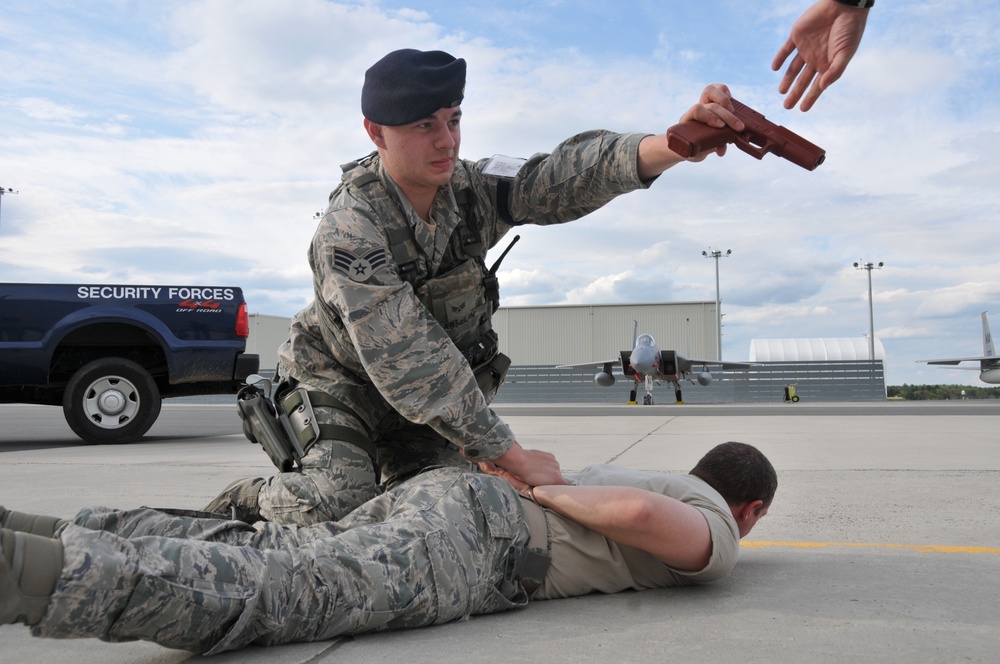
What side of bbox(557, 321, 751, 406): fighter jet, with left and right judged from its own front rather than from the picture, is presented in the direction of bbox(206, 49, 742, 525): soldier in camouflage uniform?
front

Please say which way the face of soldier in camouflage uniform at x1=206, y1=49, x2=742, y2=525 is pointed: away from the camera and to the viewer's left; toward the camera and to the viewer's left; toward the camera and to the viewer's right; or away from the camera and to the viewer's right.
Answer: toward the camera and to the viewer's right

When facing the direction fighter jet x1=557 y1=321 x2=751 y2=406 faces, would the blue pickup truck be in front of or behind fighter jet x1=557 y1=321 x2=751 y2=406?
in front

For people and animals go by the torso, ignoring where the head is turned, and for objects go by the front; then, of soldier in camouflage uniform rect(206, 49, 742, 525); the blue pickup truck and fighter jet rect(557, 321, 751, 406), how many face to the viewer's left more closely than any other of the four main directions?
1

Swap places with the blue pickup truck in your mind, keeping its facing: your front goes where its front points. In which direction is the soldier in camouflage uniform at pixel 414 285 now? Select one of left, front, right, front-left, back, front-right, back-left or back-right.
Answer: left

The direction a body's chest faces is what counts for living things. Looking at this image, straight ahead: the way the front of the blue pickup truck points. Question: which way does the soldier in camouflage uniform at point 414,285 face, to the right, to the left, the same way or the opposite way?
to the left

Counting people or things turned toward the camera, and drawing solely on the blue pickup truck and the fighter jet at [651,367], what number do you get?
1

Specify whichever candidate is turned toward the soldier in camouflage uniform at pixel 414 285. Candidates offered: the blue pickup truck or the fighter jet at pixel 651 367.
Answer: the fighter jet

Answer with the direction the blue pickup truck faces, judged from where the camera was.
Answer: facing to the left of the viewer

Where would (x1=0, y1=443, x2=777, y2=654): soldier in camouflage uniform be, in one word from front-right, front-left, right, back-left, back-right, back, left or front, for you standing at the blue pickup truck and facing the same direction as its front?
left

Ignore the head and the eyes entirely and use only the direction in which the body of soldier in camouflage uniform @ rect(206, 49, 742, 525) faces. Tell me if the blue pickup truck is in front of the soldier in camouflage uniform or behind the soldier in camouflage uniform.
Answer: behind

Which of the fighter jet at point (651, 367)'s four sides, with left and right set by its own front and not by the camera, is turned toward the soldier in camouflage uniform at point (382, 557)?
front

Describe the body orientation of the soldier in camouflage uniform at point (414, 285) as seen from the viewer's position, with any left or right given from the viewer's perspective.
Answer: facing the viewer and to the right of the viewer
